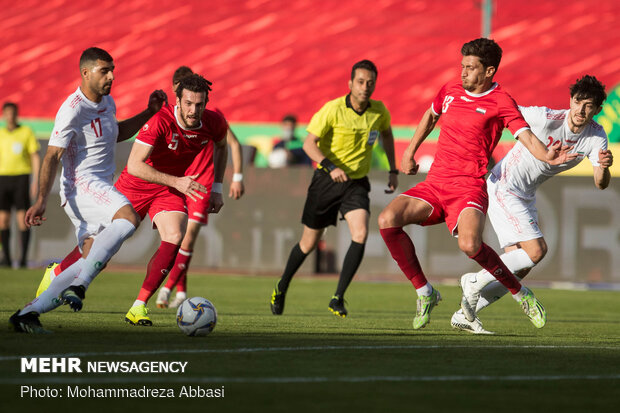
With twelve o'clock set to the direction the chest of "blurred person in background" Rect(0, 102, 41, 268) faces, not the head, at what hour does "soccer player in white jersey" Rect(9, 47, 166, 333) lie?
The soccer player in white jersey is roughly at 12 o'clock from the blurred person in background.

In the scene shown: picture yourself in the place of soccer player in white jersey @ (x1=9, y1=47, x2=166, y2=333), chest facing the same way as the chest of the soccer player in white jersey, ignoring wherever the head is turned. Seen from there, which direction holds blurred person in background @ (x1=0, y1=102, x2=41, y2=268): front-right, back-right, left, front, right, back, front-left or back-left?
back-left

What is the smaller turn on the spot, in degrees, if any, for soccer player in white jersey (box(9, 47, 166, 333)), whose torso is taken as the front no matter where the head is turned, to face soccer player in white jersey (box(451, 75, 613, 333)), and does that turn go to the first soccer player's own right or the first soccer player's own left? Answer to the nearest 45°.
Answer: approximately 45° to the first soccer player's own left

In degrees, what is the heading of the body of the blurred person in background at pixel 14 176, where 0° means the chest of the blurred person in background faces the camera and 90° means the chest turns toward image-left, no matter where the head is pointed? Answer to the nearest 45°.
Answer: approximately 0°

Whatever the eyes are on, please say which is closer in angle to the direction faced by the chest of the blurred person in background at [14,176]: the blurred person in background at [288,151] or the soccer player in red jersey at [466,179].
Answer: the soccer player in red jersey
